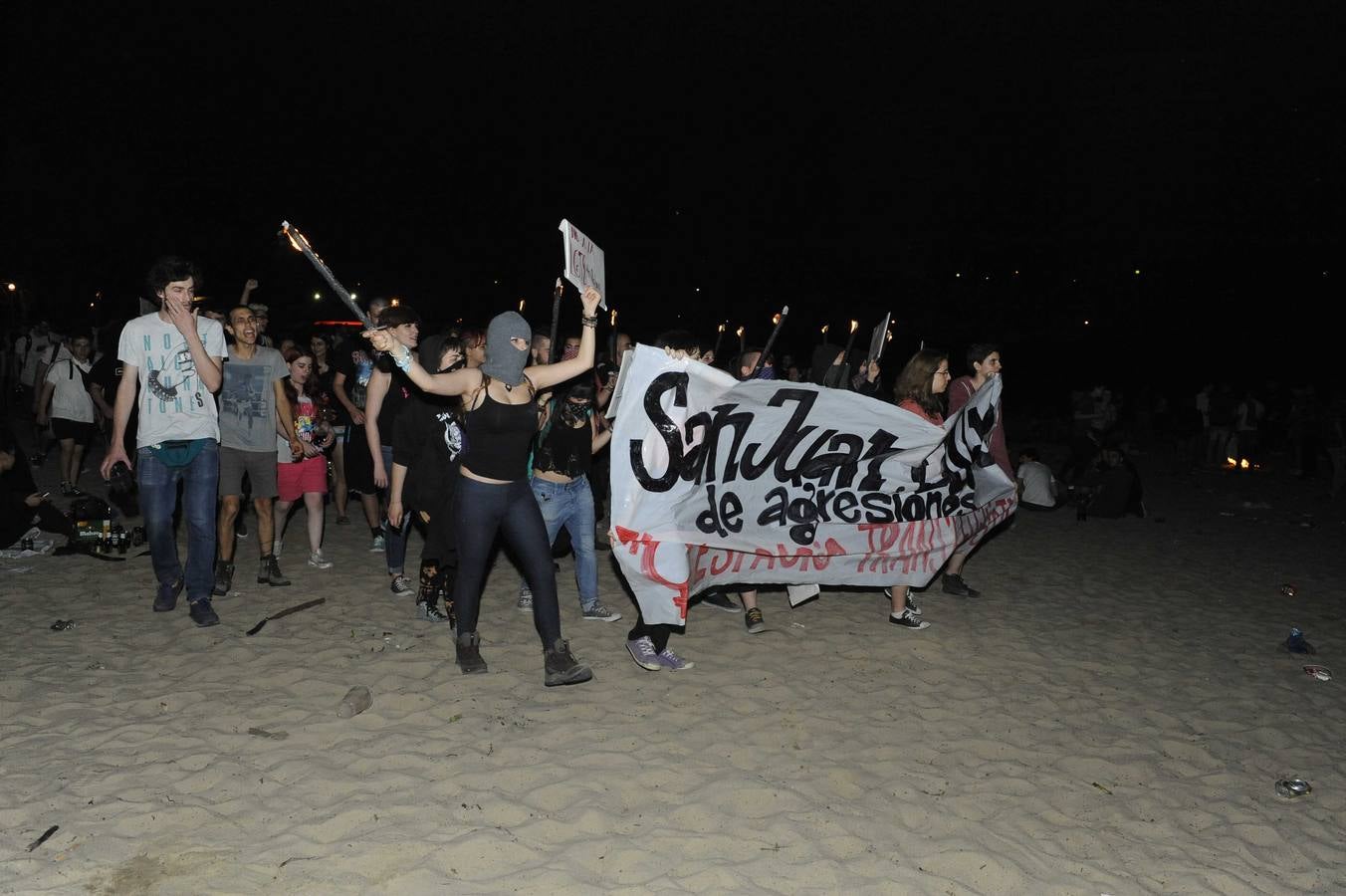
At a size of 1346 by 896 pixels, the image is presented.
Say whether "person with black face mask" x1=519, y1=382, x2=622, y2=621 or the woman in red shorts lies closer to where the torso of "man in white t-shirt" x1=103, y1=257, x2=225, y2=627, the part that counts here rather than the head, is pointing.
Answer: the person with black face mask

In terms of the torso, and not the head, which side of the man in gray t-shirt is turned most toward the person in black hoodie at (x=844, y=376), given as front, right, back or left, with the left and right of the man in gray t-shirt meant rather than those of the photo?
left

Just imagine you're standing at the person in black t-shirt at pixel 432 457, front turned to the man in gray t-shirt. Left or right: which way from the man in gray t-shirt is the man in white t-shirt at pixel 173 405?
left

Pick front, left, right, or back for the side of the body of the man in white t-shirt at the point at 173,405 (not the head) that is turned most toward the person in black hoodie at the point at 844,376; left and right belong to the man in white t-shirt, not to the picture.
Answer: left

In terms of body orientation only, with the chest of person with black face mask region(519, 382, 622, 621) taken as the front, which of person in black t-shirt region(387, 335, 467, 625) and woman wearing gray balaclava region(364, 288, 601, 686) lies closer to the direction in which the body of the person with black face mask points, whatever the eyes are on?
the woman wearing gray balaclava

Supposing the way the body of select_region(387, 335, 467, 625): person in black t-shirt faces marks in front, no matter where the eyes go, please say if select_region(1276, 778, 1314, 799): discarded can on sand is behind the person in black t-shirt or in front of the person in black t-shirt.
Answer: in front

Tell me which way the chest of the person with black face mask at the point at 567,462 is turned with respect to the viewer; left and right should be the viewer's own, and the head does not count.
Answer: facing the viewer and to the right of the viewer

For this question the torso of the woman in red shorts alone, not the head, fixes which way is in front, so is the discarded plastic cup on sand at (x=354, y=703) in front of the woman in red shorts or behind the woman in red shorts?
in front

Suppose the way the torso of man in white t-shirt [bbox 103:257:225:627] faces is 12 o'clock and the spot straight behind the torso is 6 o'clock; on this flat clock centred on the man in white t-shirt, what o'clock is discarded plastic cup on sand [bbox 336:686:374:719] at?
The discarded plastic cup on sand is roughly at 11 o'clock from the man in white t-shirt.

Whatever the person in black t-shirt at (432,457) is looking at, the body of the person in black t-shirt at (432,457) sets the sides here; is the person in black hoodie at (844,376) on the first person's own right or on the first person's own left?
on the first person's own left

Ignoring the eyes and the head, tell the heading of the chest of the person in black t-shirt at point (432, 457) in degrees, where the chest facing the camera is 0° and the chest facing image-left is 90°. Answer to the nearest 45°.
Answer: approximately 315°

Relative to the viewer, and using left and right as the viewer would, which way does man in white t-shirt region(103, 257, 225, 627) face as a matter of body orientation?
facing the viewer

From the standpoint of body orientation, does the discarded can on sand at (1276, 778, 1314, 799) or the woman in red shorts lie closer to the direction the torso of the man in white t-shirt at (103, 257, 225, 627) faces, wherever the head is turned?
the discarded can on sand

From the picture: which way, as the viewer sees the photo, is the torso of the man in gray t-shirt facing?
toward the camera
